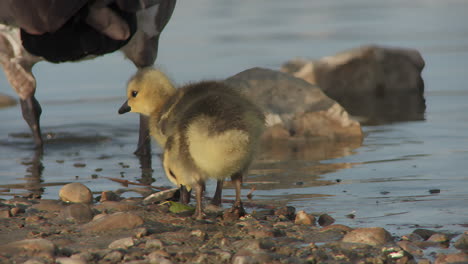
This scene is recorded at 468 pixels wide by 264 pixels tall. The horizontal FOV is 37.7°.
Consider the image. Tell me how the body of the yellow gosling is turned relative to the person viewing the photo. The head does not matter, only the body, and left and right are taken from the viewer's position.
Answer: facing away from the viewer and to the left of the viewer

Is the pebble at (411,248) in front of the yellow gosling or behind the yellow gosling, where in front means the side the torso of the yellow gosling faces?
behind

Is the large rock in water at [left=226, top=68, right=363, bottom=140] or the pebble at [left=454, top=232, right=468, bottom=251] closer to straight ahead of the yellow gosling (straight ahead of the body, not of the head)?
the large rock in water

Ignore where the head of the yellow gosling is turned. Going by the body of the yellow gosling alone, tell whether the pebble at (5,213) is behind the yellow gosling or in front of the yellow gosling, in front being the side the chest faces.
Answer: in front

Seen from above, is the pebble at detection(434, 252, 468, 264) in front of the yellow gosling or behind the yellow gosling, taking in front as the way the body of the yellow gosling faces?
behind

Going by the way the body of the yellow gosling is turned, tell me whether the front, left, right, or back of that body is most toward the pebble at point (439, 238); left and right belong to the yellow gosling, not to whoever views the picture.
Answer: back

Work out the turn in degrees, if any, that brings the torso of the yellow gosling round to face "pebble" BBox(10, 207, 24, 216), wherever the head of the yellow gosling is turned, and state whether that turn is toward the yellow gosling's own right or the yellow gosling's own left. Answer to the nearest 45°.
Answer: approximately 45° to the yellow gosling's own left

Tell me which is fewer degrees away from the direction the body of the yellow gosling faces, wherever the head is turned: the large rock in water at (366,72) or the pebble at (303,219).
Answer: the large rock in water

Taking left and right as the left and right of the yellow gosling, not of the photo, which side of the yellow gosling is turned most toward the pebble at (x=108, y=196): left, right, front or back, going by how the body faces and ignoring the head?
front

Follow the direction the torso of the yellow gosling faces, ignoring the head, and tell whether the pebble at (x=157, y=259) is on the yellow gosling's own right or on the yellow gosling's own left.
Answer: on the yellow gosling's own left
